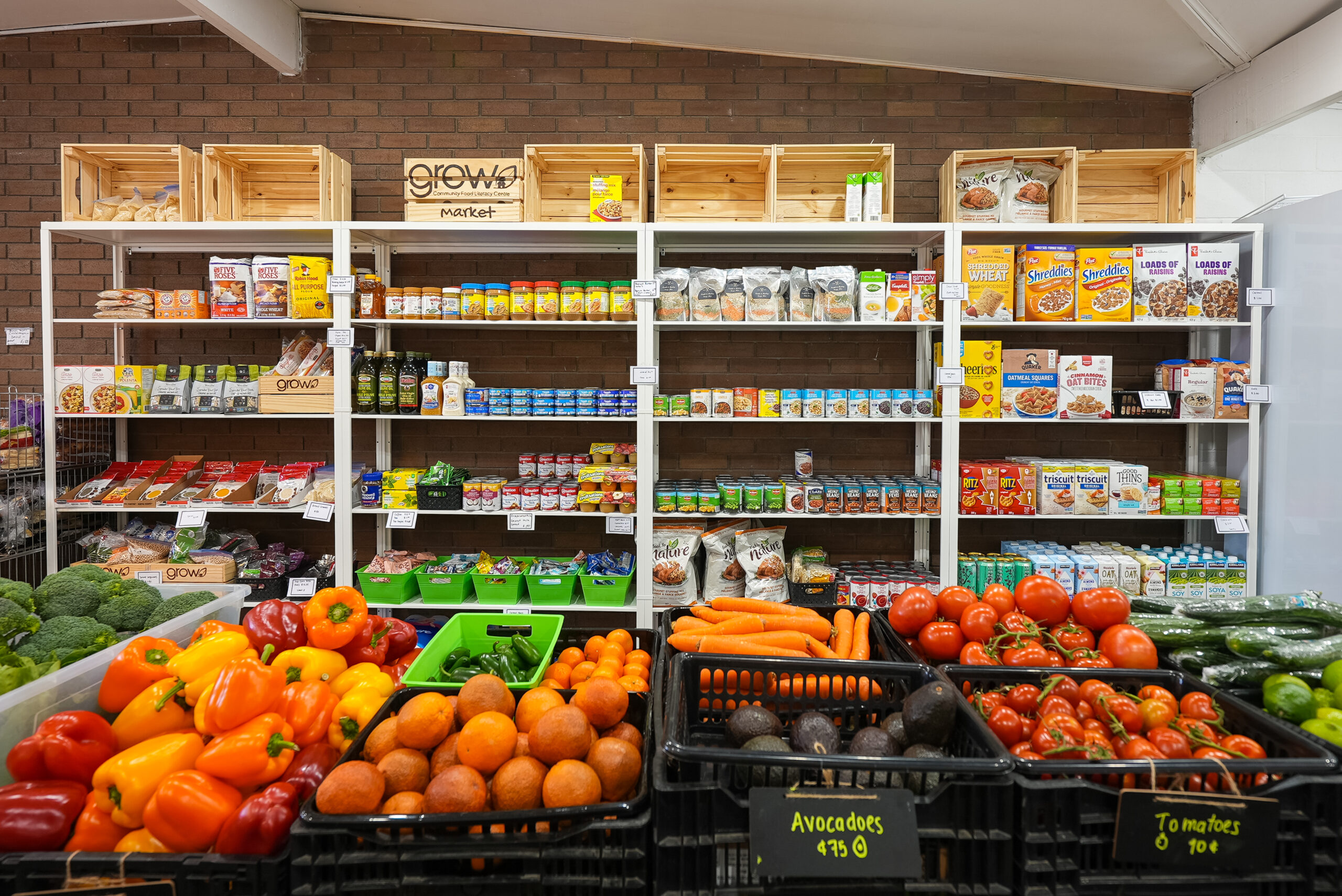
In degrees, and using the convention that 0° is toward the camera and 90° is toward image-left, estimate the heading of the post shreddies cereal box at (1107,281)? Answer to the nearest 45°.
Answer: approximately 0°

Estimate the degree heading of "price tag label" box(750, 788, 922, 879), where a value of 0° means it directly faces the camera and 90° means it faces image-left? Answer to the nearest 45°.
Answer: approximately 0°

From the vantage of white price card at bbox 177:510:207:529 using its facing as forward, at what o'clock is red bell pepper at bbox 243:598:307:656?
The red bell pepper is roughly at 12 o'clock from the white price card.

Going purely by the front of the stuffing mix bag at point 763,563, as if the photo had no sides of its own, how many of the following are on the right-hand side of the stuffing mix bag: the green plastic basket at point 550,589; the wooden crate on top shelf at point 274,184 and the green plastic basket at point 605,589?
3

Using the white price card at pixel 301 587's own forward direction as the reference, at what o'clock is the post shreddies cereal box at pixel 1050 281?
The post shreddies cereal box is roughly at 10 o'clock from the white price card.

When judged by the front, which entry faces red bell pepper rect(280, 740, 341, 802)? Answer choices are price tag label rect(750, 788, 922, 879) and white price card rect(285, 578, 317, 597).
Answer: the white price card

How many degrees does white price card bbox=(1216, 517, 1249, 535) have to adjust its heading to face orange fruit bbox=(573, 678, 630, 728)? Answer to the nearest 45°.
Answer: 0° — it already faces it

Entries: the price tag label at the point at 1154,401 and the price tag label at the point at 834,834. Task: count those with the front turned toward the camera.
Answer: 2

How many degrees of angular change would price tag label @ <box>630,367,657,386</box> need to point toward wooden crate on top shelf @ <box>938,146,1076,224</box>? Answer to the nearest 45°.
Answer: approximately 90° to its left

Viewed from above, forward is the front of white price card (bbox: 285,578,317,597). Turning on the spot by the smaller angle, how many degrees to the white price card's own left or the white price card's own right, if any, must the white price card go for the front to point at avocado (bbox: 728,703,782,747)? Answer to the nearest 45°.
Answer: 0° — it already faces it

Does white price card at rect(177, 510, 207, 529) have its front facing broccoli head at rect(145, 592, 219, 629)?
yes

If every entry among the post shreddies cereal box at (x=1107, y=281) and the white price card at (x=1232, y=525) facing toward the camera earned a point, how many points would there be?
2

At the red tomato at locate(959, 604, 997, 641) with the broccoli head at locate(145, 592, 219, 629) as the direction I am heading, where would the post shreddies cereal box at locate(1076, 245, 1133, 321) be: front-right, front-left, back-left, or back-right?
back-right
